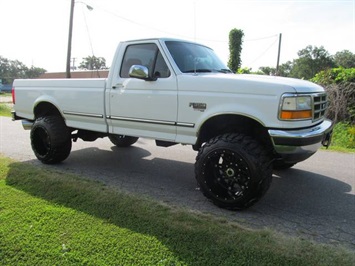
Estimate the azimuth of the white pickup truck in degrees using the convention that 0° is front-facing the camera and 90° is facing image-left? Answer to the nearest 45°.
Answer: approximately 315°

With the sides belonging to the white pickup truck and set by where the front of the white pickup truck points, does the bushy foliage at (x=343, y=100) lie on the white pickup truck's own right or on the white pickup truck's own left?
on the white pickup truck's own left

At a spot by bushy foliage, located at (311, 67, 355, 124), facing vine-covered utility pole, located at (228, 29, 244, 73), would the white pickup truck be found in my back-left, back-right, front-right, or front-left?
back-left

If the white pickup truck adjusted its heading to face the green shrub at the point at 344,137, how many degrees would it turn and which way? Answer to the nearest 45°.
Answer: approximately 90° to its left

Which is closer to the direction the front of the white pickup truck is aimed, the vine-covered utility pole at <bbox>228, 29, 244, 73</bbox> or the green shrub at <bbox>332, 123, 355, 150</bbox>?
the green shrub

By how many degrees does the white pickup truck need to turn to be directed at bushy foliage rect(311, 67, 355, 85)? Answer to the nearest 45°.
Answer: approximately 90° to its left

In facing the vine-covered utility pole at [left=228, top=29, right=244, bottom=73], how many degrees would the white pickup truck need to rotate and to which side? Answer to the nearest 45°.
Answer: approximately 135° to its left
